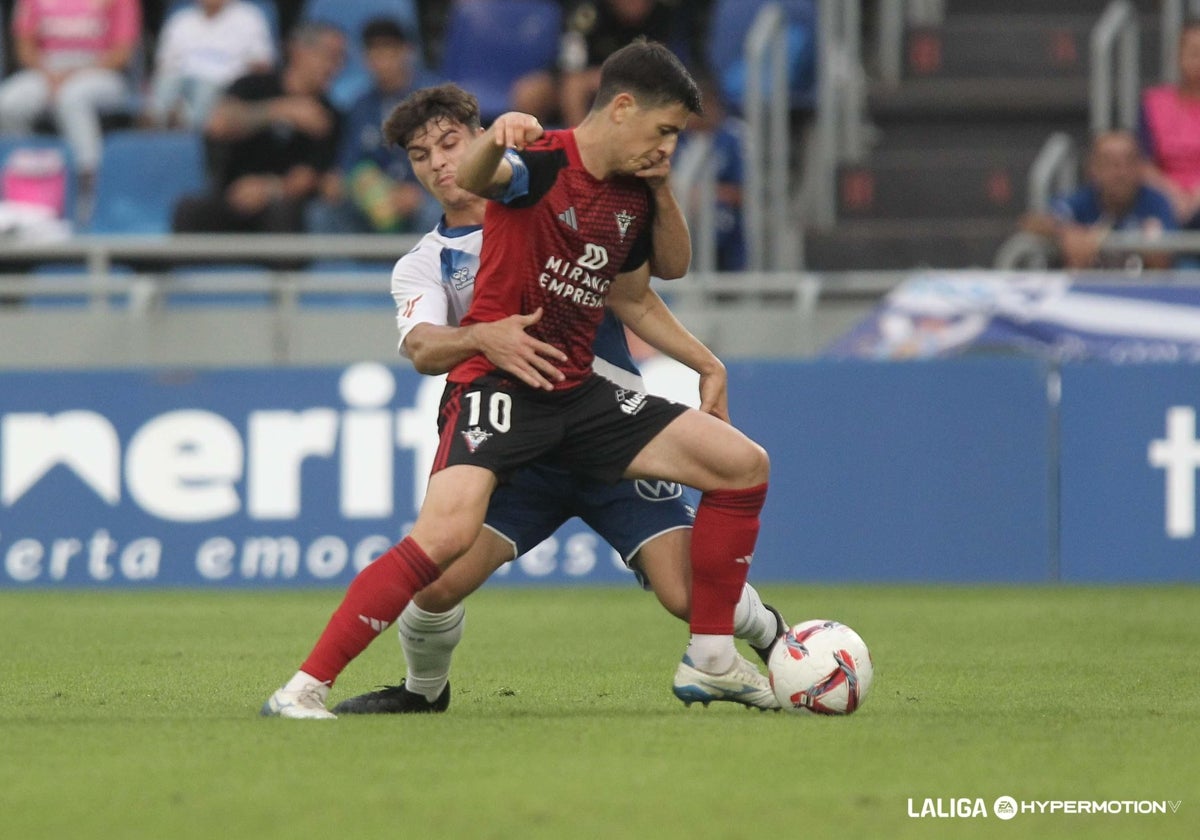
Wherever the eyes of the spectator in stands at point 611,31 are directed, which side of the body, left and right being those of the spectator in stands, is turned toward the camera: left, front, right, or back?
front

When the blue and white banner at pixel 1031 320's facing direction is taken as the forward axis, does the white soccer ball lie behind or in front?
in front

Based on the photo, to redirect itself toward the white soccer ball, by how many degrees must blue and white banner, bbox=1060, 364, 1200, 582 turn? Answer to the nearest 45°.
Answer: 0° — it already faces it

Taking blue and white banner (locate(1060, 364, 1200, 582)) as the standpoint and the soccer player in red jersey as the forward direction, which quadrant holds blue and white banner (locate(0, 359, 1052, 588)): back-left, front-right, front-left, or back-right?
front-right

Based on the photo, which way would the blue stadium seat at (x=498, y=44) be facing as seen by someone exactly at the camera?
facing the viewer

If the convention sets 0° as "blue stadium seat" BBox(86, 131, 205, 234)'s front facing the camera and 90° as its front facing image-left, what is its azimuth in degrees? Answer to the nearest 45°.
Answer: approximately 0°

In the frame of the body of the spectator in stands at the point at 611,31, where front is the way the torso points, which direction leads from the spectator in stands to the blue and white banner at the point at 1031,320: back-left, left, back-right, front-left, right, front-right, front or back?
front-left

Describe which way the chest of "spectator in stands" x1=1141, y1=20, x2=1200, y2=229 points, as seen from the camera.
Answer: toward the camera

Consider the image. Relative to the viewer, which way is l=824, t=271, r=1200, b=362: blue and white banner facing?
toward the camera

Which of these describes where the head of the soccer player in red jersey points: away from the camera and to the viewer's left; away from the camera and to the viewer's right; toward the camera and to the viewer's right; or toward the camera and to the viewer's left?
toward the camera and to the viewer's right

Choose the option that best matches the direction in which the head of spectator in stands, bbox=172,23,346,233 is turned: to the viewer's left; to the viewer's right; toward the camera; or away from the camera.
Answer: toward the camera

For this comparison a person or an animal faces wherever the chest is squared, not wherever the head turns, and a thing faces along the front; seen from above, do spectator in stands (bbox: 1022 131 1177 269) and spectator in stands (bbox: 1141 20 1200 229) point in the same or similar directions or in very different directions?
same or similar directions

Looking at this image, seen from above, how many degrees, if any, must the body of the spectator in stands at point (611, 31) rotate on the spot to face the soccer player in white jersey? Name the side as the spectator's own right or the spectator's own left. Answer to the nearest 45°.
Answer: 0° — they already face them

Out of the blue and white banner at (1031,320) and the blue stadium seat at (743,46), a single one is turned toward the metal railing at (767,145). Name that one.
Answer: the blue stadium seat
